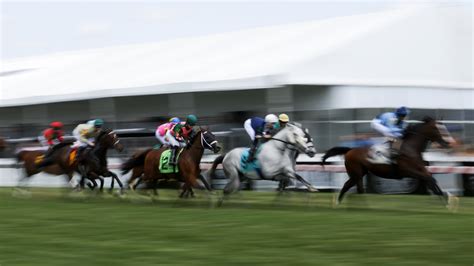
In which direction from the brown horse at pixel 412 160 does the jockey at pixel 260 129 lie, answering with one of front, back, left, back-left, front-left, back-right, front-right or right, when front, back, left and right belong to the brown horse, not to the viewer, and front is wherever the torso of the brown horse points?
back

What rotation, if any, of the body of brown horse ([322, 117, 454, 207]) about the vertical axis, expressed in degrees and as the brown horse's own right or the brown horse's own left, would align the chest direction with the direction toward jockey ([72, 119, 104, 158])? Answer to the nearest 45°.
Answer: approximately 180°

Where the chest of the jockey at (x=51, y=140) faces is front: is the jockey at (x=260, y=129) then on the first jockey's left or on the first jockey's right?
on the first jockey's right

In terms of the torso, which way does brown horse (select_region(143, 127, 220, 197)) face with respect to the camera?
to the viewer's right

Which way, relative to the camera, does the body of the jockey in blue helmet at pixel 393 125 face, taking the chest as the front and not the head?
to the viewer's right

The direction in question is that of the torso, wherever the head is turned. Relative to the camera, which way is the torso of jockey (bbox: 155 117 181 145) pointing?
to the viewer's right

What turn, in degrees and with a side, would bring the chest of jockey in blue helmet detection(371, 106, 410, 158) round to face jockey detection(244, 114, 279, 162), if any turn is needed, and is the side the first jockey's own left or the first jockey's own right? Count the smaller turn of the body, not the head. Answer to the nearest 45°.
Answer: approximately 180°

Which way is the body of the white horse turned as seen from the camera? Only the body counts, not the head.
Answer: to the viewer's right

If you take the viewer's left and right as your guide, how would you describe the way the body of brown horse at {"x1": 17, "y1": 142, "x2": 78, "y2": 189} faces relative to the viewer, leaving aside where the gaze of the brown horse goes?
facing to the right of the viewer

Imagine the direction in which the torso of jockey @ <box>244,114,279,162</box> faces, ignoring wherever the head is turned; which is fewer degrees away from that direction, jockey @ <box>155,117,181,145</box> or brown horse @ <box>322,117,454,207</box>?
the brown horse

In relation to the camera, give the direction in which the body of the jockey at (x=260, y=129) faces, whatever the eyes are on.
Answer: to the viewer's right

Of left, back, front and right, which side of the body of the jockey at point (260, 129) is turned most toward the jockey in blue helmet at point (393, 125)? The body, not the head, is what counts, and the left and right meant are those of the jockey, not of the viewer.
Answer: front

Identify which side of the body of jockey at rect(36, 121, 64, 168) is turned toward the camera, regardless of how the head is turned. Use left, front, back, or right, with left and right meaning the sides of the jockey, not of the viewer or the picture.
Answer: right
